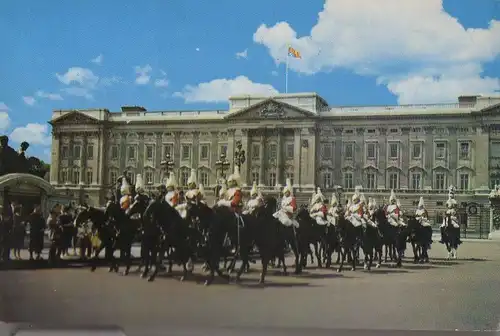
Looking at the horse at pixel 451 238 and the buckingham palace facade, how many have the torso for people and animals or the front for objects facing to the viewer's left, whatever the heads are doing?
0

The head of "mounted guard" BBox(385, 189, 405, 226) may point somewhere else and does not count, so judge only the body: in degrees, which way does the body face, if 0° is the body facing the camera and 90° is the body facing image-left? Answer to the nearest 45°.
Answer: approximately 45°

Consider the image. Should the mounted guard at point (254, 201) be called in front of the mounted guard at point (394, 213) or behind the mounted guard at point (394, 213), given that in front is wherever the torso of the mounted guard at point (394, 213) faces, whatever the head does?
in front

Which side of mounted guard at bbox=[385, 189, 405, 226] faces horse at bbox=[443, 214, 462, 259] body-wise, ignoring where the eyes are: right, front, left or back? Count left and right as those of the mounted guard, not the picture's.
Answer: back

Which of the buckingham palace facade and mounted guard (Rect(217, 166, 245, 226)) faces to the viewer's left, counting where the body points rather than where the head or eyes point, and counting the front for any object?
the mounted guard

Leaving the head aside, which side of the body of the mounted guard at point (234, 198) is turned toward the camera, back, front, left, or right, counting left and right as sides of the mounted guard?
left

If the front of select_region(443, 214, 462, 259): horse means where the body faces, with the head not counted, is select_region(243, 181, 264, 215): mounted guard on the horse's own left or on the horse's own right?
on the horse's own right

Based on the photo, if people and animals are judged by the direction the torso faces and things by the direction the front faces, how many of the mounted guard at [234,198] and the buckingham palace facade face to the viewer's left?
1

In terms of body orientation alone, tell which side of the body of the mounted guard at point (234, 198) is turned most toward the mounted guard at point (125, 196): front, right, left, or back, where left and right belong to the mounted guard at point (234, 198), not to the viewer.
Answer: front

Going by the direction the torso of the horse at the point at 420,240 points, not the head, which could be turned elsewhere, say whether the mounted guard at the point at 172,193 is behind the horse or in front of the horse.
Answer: in front

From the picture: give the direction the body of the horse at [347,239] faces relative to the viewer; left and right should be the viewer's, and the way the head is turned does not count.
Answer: facing the viewer and to the left of the viewer
